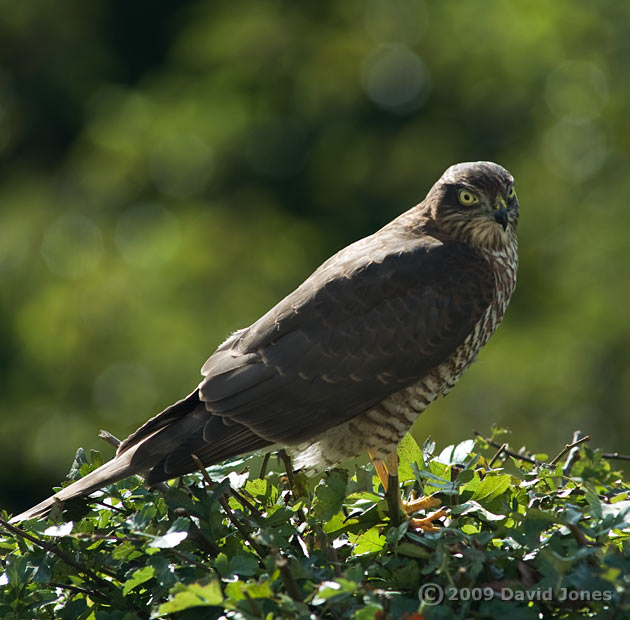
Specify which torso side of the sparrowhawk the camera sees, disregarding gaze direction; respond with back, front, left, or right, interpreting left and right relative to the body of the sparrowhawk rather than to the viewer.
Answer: right
